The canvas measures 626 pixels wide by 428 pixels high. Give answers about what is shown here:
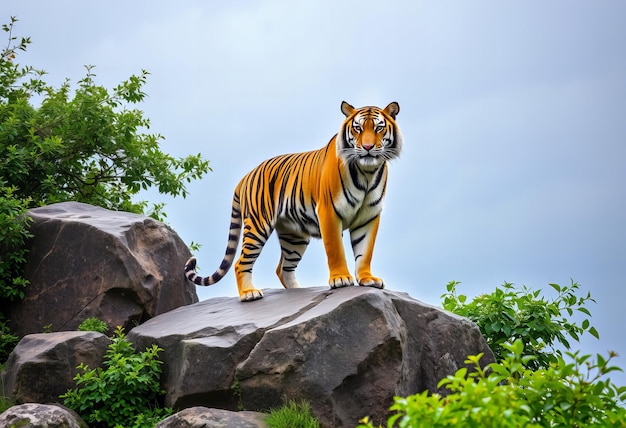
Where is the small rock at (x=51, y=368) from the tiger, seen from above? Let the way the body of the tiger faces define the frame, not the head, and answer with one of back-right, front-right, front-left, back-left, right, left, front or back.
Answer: back-right

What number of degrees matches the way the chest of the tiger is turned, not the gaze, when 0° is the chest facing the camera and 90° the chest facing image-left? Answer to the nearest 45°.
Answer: approximately 315°

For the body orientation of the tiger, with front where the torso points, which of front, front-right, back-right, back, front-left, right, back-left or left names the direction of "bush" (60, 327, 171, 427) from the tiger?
back-right

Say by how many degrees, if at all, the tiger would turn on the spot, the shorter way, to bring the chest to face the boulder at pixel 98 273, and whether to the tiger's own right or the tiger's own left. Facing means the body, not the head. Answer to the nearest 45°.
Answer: approximately 180°

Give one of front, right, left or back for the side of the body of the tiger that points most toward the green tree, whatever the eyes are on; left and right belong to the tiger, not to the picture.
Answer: back

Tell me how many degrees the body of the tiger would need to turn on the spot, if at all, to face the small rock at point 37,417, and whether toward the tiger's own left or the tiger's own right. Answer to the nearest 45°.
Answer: approximately 135° to the tiger's own right

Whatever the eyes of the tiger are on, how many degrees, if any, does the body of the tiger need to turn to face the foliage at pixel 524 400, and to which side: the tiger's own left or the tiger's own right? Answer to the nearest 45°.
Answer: approximately 45° to the tiger's own right

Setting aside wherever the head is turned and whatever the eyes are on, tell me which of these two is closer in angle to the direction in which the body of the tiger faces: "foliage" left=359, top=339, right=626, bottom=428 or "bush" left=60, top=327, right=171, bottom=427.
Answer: the foliage

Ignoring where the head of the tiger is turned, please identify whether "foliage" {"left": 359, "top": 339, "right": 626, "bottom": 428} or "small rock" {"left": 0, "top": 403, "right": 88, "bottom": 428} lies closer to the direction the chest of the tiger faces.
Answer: the foliage
